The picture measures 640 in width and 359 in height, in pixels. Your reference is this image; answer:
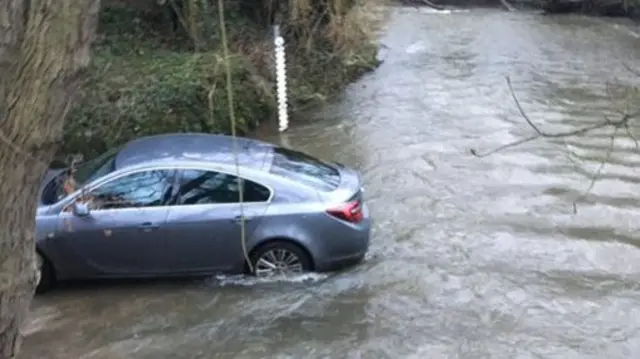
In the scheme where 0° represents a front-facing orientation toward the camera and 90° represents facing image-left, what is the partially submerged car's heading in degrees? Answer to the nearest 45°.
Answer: approximately 90°

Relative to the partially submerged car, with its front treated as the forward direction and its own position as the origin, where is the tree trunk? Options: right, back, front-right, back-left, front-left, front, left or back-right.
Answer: left

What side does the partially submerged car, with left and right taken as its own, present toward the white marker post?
right
